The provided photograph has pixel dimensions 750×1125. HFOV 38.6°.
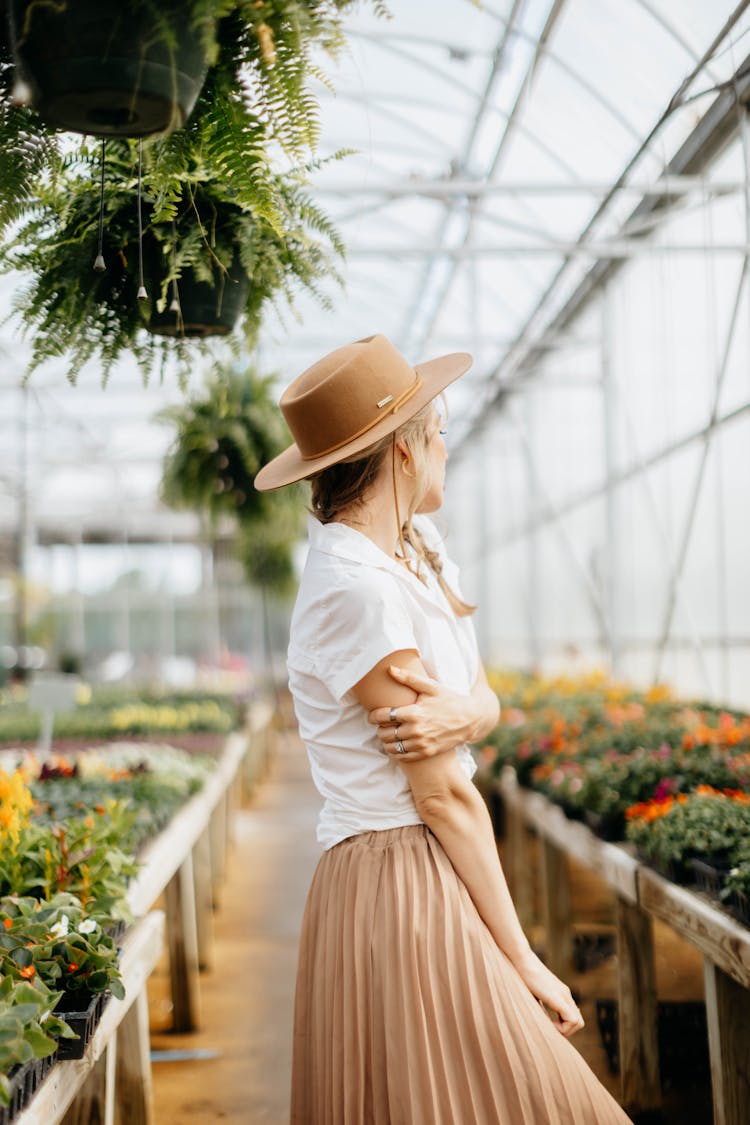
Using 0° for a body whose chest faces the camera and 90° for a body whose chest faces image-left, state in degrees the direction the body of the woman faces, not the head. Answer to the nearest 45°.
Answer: approximately 270°

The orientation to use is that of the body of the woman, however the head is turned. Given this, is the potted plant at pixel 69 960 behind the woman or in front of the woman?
behind

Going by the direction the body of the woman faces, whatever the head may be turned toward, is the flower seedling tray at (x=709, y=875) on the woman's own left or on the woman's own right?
on the woman's own left

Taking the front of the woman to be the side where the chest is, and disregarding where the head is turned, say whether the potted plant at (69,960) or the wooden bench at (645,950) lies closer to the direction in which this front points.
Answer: the wooden bench

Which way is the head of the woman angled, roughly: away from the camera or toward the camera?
away from the camera
